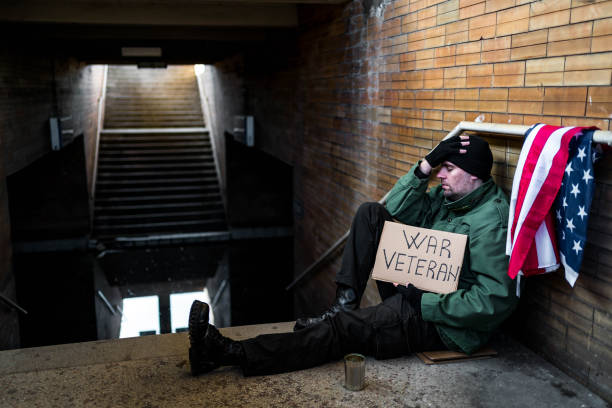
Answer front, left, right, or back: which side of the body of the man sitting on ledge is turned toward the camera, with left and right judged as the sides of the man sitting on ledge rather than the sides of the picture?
left
